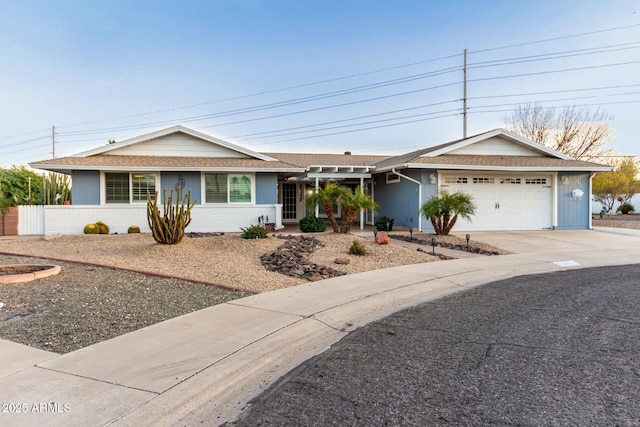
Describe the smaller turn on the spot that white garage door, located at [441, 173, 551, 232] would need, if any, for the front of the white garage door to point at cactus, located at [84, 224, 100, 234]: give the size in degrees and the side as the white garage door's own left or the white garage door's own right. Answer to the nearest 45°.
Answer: approximately 45° to the white garage door's own right

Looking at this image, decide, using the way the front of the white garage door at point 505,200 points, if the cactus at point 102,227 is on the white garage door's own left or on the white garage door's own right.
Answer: on the white garage door's own right

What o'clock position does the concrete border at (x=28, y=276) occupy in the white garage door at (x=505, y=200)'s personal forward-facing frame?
The concrete border is roughly at 1 o'clock from the white garage door.

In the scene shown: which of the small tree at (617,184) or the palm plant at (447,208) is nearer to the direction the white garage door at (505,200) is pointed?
the palm plant

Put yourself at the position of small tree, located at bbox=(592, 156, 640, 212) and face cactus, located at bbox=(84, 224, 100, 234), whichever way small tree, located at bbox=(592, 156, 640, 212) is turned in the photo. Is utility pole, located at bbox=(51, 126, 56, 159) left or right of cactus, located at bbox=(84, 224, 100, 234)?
right

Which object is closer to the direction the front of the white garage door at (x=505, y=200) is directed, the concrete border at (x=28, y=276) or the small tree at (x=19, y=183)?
the concrete border

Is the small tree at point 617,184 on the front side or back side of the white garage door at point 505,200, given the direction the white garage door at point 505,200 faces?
on the back side

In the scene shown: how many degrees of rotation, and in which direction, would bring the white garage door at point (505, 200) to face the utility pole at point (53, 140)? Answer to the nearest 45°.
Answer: approximately 90° to its right

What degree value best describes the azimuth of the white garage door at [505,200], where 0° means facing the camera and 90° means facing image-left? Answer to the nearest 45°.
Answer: approximately 0°

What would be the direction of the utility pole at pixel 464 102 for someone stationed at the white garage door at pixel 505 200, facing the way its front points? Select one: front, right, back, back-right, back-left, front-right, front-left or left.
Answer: back

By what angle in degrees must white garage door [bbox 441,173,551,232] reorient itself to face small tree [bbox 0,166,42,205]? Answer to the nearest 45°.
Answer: approximately 90° to its right
